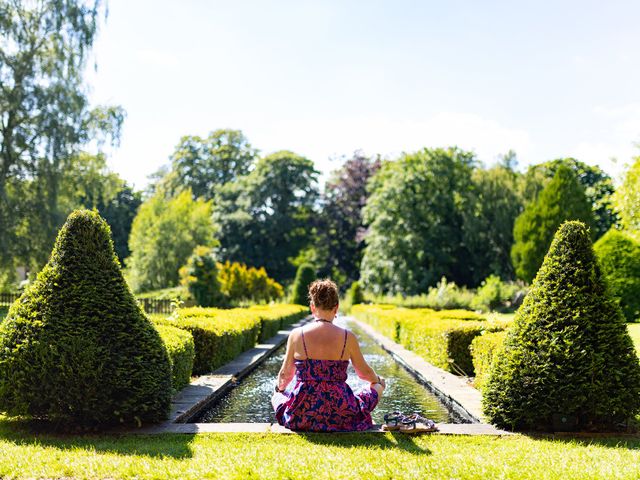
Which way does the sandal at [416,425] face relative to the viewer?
to the viewer's right

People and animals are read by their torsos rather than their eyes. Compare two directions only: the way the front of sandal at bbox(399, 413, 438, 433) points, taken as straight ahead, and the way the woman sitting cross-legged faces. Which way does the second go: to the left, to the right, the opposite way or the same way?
to the left

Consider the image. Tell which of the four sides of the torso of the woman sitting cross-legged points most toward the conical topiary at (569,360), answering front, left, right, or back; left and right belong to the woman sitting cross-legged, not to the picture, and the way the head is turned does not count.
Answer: right

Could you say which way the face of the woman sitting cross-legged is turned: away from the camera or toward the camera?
away from the camera

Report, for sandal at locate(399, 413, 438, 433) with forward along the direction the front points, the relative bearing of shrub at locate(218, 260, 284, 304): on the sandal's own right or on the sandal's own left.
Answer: on the sandal's own left

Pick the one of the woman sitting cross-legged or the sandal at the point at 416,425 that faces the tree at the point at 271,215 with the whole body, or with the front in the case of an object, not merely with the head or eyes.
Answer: the woman sitting cross-legged

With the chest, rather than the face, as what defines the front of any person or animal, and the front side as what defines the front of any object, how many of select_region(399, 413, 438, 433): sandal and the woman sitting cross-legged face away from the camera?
1

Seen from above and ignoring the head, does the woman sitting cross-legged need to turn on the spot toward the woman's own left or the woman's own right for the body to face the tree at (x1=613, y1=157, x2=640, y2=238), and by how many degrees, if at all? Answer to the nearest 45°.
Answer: approximately 45° to the woman's own right

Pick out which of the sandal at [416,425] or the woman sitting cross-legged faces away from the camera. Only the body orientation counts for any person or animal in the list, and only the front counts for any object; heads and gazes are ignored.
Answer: the woman sitting cross-legged

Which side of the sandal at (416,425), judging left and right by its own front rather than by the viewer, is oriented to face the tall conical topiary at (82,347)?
back

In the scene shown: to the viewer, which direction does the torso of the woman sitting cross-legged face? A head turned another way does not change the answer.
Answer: away from the camera
